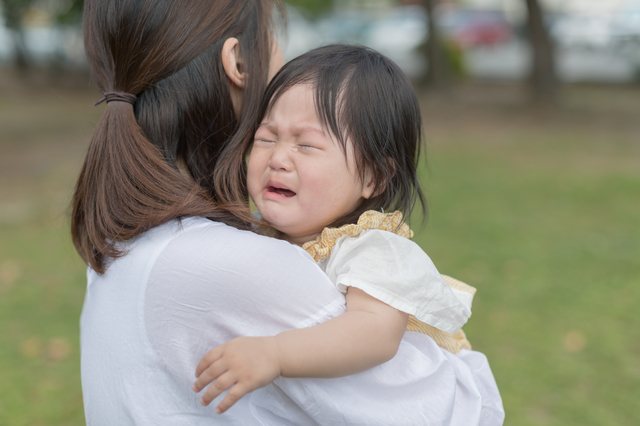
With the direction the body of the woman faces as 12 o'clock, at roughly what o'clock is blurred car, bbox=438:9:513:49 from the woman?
The blurred car is roughly at 11 o'clock from the woman.

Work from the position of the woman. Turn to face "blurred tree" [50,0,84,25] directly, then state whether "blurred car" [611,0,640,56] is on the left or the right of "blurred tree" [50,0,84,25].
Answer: right

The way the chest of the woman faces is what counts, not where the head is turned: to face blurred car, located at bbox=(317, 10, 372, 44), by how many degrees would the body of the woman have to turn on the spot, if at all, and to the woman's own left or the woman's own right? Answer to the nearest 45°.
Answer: approximately 45° to the woman's own left

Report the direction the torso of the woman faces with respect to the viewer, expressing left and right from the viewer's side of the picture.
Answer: facing away from the viewer and to the right of the viewer

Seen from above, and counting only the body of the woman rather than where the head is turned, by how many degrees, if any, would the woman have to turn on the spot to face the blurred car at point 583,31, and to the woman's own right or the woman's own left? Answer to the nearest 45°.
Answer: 0° — they already face it

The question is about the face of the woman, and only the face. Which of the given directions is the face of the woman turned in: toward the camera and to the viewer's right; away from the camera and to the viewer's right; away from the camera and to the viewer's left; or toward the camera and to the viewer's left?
away from the camera and to the viewer's right
